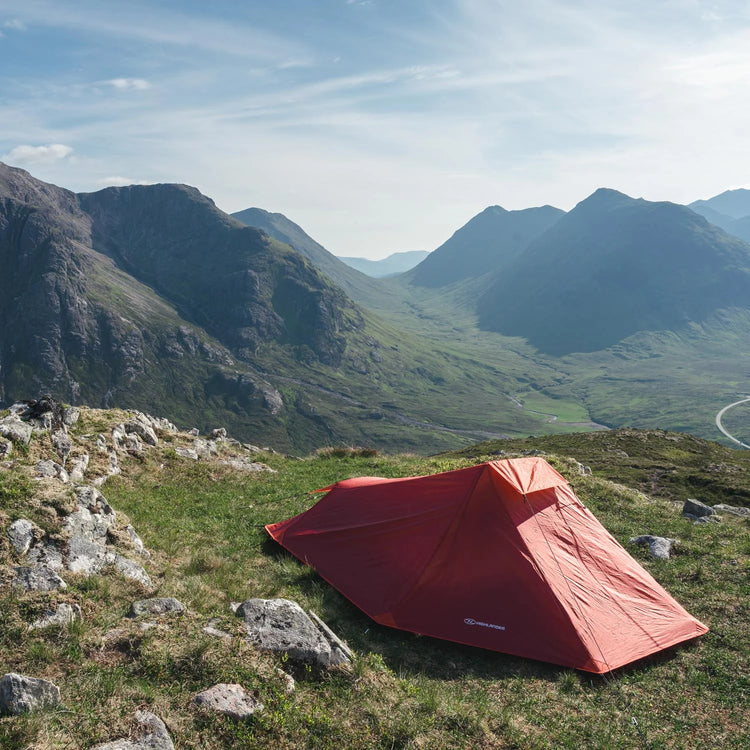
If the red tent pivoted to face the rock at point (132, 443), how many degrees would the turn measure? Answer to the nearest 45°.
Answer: approximately 180°

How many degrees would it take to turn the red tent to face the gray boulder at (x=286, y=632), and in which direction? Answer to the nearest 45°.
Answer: approximately 90° to its right

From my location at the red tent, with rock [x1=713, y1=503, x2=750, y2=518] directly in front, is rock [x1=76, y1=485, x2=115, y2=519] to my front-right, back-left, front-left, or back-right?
back-left

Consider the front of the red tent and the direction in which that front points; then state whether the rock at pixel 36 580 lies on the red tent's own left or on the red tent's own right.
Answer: on the red tent's own right

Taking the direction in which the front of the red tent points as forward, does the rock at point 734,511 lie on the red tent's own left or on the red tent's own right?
on the red tent's own left

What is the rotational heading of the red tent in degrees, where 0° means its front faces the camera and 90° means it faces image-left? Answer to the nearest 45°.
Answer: approximately 315°

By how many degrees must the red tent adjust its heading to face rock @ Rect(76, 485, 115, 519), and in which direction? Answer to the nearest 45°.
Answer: approximately 135° to its right

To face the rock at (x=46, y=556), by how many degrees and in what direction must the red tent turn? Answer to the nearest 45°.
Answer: approximately 90° to its right

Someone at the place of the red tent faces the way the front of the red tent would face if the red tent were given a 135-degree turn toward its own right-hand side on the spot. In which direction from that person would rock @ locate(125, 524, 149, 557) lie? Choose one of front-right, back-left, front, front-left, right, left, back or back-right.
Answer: front

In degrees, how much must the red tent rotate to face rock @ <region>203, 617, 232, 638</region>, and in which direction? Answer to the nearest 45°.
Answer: approximately 90° to its right
